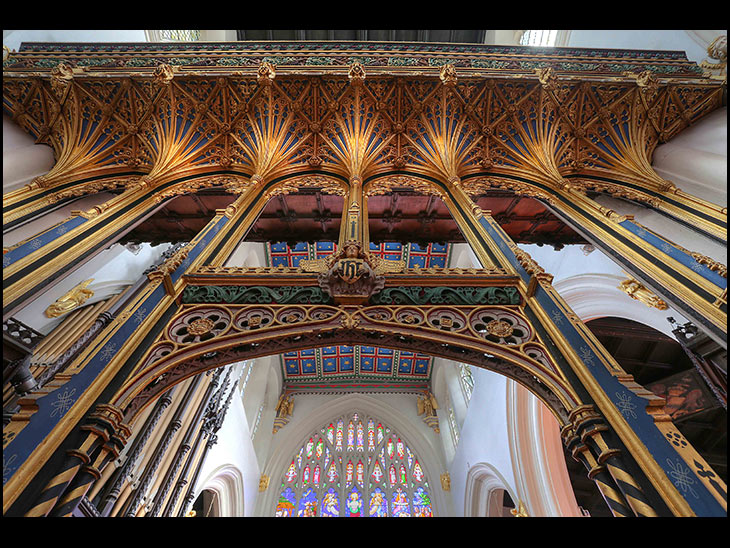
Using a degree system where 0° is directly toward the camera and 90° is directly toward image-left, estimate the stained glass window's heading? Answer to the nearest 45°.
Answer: approximately 0°
